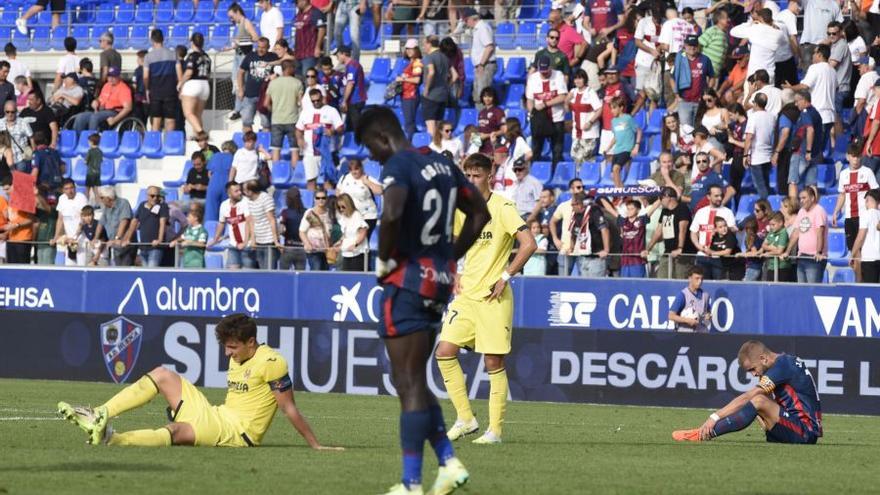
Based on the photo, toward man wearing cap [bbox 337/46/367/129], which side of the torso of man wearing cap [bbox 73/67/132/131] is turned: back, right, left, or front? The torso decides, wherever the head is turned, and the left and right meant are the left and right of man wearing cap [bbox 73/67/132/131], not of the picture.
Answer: left

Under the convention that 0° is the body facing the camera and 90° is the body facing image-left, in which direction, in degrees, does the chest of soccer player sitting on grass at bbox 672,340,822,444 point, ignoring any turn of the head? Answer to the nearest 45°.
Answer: approximately 90°
